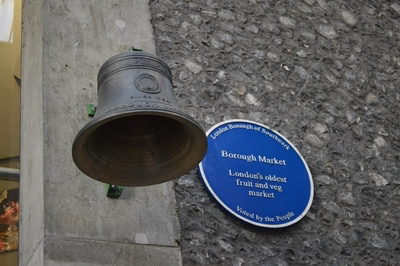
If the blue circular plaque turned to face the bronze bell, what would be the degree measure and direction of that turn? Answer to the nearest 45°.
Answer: approximately 90° to its right

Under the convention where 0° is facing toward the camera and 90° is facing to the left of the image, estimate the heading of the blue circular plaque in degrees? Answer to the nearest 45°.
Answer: approximately 315°
